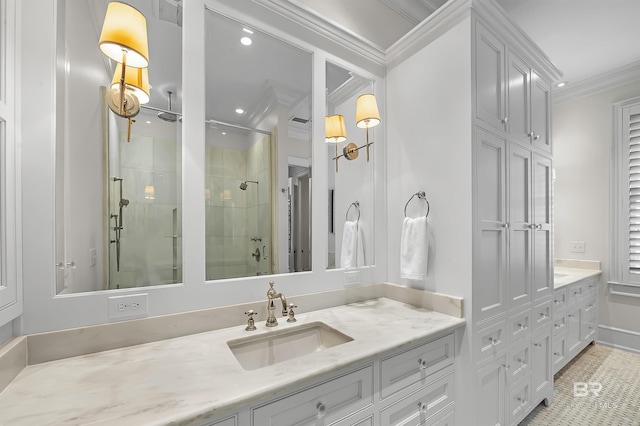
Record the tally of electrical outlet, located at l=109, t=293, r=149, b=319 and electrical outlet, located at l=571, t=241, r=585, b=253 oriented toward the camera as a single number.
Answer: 2

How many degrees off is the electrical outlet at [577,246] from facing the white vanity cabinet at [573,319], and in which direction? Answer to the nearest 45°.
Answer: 0° — it already faces it

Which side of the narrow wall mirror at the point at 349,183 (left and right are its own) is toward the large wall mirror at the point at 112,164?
right

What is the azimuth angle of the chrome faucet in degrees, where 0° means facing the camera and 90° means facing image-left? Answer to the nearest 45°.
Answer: approximately 315°

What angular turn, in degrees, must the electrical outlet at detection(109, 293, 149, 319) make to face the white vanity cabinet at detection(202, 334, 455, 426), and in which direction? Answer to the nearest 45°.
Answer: approximately 45° to its left

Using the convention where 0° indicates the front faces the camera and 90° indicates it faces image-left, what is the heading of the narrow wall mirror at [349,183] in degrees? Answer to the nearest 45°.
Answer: approximately 315°

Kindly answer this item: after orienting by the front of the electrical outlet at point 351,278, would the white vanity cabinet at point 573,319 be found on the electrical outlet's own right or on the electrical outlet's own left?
on the electrical outlet's own left

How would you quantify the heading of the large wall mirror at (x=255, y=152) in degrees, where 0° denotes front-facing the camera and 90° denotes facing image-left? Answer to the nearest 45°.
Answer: approximately 315°
